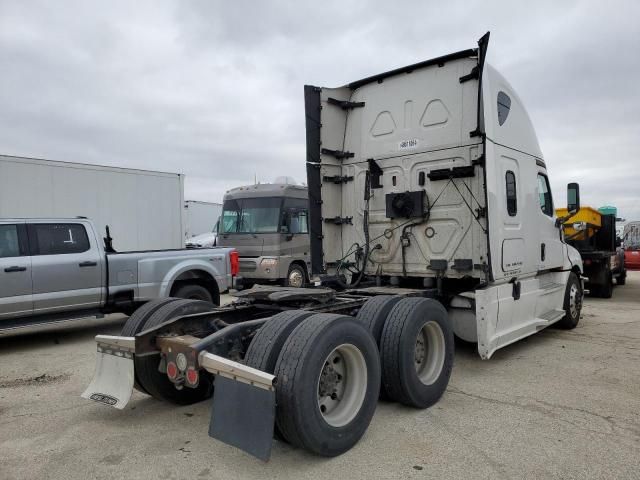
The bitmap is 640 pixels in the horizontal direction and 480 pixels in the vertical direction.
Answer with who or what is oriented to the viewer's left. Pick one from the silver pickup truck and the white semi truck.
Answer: the silver pickup truck

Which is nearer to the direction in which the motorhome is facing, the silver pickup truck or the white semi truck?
the silver pickup truck

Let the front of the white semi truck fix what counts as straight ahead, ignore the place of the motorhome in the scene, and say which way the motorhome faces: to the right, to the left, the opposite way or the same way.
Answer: the opposite way

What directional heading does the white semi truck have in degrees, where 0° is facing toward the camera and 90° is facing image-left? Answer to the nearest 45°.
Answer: approximately 225°

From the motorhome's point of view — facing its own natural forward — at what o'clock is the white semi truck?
The white semi truck is roughly at 10 o'clock from the motorhome.

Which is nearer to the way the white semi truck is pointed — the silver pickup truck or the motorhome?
the motorhome

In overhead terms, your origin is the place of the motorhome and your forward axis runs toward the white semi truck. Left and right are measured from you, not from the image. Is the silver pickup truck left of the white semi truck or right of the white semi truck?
right

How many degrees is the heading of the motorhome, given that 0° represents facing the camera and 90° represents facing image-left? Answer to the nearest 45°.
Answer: approximately 45°

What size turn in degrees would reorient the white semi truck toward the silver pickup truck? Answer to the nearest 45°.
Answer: approximately 135° to its left

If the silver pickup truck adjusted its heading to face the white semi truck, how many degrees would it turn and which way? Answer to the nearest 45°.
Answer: approximately 135° to its left

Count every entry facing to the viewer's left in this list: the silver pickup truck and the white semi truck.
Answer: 1

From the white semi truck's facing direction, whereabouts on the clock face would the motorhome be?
The motorhome is roughly at 10 o'clock from the white semi truck.

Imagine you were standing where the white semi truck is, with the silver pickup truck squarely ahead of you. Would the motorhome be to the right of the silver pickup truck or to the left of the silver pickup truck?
right
